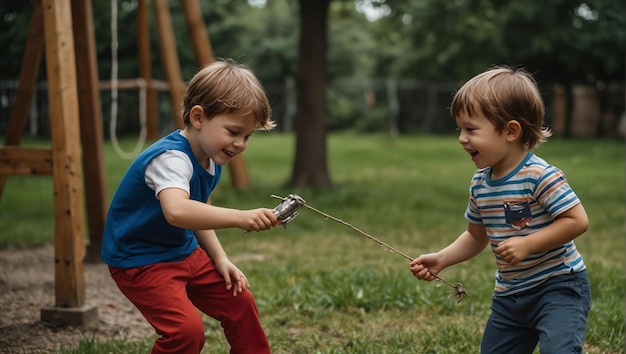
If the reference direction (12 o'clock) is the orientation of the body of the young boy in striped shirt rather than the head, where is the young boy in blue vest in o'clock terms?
The young boy in blue vest is roughly at 1 o'clock from the young boy in striped shirt.

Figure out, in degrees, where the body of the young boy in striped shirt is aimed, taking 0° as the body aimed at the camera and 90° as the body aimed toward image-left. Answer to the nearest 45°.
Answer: approximately 45°

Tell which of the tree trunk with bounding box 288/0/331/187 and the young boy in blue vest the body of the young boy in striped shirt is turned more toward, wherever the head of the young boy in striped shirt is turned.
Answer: the young boy in blue vest

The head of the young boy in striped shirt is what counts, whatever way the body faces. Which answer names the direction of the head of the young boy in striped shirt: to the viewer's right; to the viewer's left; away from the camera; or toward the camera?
to the viewer's left

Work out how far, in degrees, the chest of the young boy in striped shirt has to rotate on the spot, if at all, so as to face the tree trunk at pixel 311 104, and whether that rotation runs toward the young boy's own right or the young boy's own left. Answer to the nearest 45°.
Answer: approximately 135° to the young boy's own right

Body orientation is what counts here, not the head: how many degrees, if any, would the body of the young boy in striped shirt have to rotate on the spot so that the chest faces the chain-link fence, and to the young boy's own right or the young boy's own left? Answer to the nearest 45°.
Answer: approximately 135° to the young boy's own right

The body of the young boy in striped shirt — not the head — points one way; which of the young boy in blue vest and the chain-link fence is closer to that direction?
the young boy in blue vest
